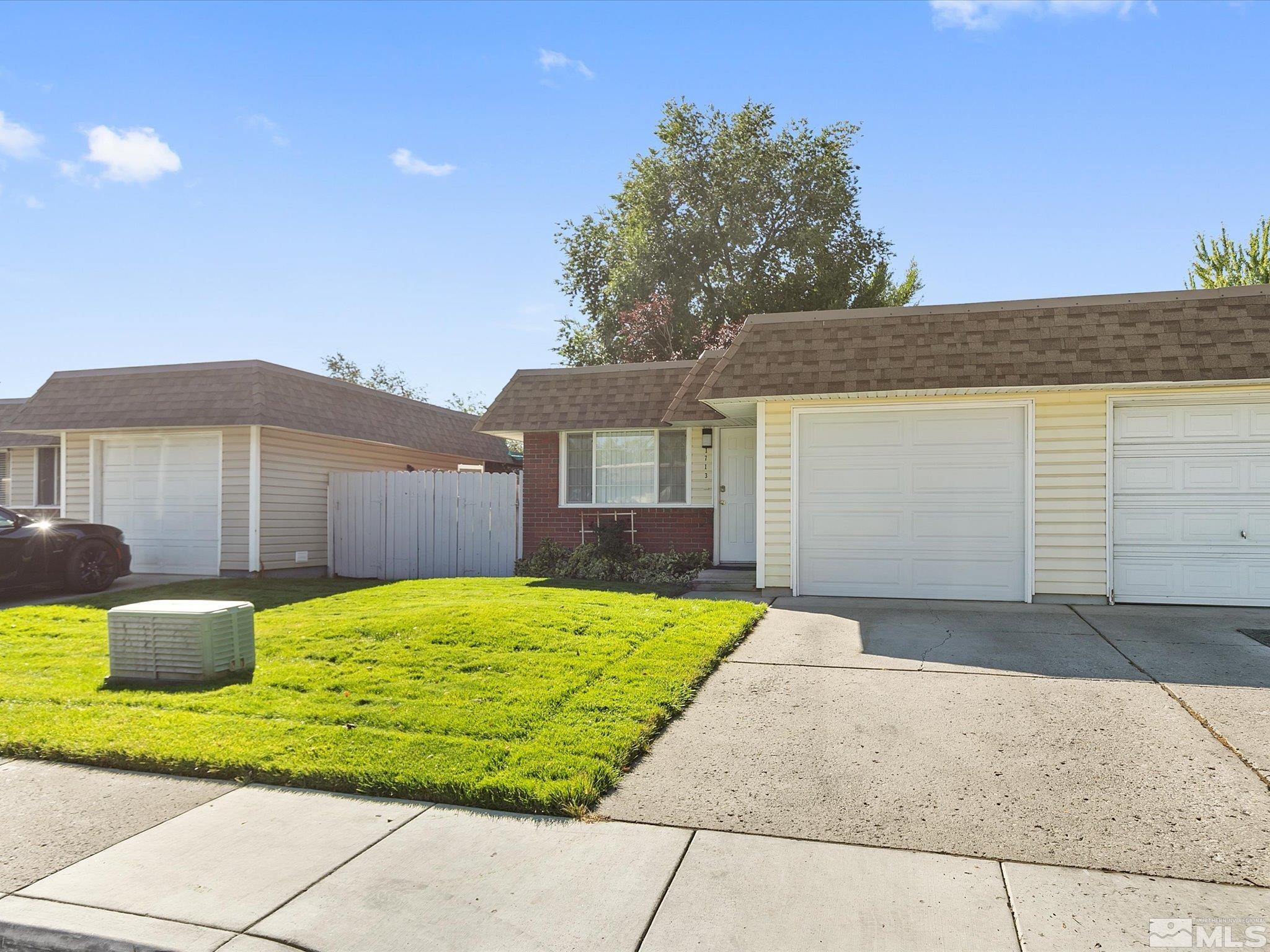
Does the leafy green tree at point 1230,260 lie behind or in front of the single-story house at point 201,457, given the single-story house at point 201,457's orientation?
behind

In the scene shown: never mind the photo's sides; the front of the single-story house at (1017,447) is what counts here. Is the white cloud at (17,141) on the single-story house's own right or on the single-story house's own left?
on the single-story house's own right

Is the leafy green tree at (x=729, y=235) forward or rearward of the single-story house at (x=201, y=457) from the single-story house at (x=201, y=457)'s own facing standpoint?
rearward

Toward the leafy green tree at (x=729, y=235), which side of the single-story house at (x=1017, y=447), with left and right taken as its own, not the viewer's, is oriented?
back

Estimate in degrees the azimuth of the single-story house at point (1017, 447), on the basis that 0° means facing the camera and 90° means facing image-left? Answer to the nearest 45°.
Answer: approximately 0°

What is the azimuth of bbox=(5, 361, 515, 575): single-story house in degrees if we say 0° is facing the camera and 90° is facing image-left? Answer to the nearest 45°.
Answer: approximately 45°

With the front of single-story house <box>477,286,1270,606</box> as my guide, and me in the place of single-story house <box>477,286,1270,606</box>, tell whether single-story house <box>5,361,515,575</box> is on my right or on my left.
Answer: on my right
